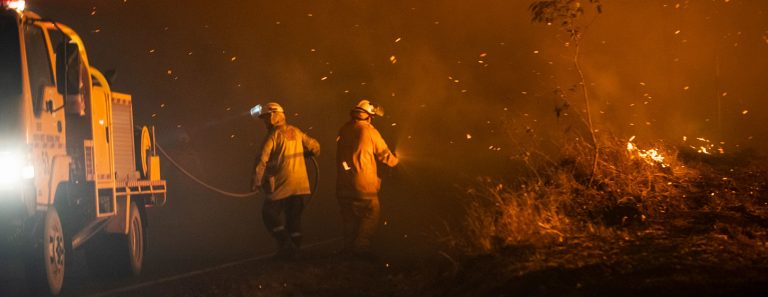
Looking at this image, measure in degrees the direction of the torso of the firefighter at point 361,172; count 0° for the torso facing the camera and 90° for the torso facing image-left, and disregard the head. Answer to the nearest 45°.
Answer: approximately 225°

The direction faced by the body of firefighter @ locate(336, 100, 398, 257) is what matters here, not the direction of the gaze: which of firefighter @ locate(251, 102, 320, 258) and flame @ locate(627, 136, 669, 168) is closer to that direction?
the flame

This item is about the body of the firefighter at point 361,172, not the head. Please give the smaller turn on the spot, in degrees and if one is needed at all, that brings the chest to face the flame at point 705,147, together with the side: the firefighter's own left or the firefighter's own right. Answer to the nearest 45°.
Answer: approximately 45° to the firefighter's own right

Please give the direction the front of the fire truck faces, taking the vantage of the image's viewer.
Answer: facing the viewer and to the left of the viewer
